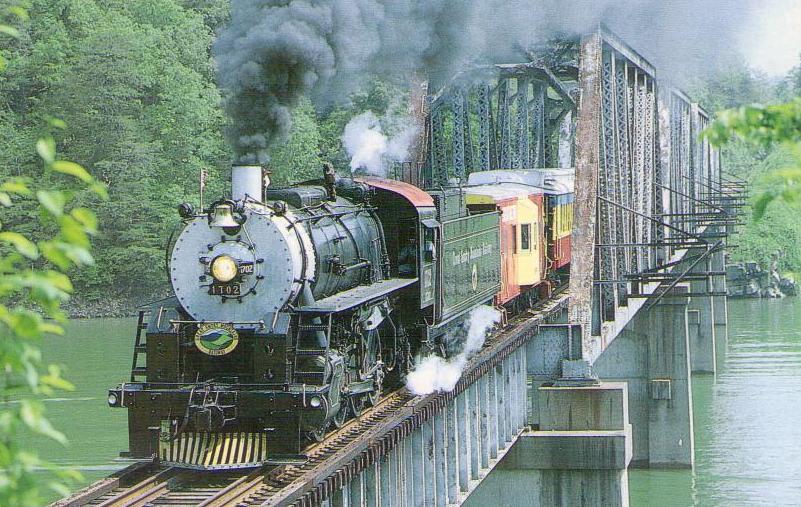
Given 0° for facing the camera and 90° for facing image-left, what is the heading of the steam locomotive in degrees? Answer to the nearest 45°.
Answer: approximately 45°
